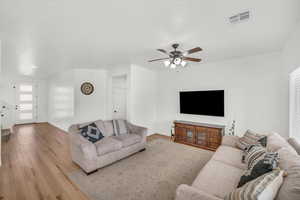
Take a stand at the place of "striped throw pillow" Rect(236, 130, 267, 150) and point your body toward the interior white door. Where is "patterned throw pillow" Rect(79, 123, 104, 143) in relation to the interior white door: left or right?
left

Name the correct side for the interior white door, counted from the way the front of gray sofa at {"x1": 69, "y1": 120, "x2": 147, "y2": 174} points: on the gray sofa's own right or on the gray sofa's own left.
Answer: on the gray sofa's own left

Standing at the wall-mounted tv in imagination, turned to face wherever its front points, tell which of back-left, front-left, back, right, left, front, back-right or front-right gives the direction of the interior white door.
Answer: front-right

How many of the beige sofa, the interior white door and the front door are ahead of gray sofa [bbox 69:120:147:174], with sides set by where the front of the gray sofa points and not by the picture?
1

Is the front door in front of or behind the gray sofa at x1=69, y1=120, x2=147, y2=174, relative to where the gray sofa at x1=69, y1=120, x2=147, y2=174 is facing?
behind

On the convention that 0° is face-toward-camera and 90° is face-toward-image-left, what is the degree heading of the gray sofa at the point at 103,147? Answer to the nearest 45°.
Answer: approximately 315°

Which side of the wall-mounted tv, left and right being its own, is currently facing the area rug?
front

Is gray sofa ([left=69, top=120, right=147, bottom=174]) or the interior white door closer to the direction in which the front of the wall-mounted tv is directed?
the gray sofa

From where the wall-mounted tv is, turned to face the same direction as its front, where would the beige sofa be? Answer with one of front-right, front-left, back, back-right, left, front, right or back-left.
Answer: front-left

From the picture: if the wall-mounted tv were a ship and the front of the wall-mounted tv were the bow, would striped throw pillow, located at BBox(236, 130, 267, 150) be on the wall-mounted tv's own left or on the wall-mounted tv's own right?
on the wall-mounted tv's own left

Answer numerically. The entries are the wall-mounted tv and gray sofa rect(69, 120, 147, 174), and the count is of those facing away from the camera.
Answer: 0

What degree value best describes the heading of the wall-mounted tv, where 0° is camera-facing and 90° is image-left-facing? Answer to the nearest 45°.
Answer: approximately 45°

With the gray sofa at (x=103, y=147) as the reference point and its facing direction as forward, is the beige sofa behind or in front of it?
in front
